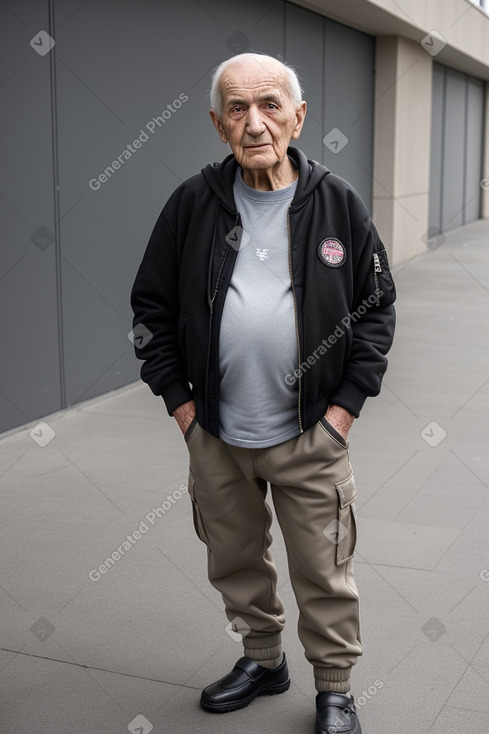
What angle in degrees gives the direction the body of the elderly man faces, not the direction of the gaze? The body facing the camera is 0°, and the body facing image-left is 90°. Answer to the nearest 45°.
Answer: approximately 0°
